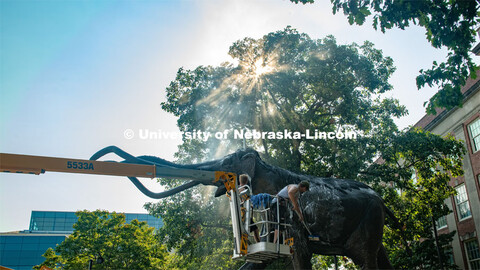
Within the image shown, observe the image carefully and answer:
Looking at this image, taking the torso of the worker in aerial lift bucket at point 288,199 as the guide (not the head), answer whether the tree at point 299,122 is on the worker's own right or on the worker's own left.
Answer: on the worker's own left

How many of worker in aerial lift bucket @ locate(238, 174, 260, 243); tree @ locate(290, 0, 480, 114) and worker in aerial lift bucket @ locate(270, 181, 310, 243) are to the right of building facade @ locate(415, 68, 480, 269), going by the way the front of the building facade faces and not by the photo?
0

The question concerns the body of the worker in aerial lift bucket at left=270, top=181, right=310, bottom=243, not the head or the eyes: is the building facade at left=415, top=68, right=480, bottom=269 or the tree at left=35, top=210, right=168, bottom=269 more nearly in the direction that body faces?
the building facade

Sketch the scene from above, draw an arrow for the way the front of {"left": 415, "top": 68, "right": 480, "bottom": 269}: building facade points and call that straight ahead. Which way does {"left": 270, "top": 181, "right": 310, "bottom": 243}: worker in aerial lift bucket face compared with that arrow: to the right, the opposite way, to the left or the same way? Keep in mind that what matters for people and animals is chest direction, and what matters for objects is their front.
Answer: the opposite way

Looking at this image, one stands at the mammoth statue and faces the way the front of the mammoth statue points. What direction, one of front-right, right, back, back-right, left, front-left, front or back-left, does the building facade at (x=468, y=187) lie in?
back-right

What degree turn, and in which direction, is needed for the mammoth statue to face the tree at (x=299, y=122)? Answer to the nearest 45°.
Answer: approximately 90° to its right

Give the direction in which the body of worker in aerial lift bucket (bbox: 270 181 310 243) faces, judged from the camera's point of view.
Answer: to the viewer's right

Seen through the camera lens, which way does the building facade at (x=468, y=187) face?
facing the viewer and to the left of the viewer

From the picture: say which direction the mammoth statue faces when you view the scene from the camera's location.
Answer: facing to the left of the viewer

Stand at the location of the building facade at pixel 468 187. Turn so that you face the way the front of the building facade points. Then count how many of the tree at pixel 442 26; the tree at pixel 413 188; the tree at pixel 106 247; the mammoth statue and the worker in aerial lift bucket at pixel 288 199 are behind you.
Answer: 0
